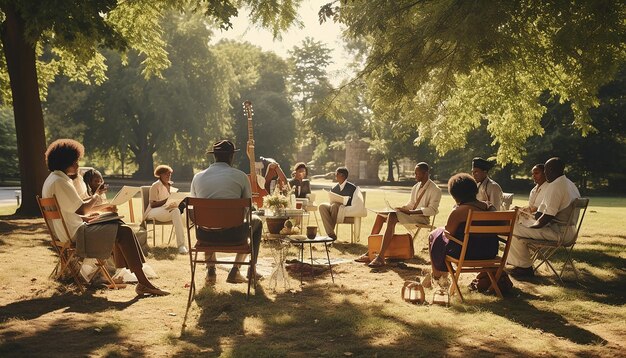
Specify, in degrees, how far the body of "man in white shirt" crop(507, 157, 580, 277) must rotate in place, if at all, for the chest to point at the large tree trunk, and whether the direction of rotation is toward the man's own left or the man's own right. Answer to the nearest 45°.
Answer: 0° — they already face it

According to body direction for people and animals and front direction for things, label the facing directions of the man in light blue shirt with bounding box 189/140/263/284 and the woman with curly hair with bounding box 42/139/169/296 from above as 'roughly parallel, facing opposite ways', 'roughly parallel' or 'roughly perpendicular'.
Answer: roughly perpendicular

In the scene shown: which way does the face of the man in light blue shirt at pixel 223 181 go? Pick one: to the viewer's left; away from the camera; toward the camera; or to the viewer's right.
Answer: away from the camera

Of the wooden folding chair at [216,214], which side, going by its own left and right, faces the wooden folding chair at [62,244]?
left

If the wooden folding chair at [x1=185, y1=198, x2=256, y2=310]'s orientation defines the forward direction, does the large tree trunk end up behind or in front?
in front

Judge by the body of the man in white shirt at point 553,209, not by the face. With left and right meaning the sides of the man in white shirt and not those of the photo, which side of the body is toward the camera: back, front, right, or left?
left

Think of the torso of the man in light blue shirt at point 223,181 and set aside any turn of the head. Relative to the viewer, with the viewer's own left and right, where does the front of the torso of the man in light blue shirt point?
facing away from the viewer

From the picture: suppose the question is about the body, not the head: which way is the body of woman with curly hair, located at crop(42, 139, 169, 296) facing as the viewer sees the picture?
to the viewer's right

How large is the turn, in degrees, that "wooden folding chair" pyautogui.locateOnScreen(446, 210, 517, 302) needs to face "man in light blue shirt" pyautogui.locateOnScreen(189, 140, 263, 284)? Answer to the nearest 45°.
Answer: approximately 45° to its left

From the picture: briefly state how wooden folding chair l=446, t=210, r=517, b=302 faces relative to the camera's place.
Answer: facing away from the viewer and to the left of the viewer

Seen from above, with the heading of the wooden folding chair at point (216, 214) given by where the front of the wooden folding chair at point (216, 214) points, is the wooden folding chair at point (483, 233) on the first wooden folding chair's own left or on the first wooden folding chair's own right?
on the first wooden folding chair's own right

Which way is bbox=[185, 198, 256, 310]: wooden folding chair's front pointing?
away from the camera

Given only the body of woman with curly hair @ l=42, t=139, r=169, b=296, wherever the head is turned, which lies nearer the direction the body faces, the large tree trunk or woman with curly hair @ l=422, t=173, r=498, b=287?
the woman with curly hair

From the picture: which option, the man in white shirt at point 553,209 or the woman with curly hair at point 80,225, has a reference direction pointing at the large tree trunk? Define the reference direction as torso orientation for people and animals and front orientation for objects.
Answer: the man in white shirt

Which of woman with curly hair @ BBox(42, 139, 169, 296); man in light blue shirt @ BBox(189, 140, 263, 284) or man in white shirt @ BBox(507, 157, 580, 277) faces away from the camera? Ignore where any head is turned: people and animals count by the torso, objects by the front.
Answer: man in light blue shirt @ BBox(189, 140, 263, 284)
